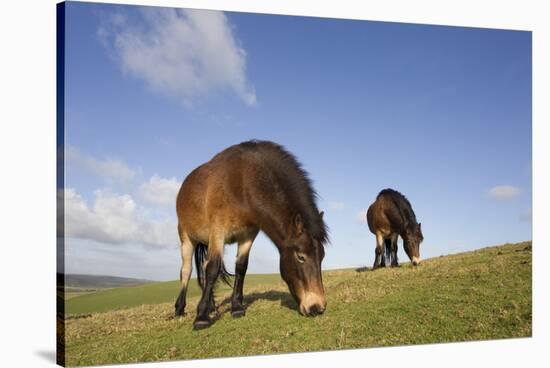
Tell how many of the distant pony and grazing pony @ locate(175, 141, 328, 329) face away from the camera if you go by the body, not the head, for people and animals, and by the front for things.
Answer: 0

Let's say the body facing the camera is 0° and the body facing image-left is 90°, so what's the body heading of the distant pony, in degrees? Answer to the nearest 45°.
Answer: approximately 315°

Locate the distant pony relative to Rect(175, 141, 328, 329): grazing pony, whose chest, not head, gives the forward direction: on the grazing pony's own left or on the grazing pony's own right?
on the grazing pony's own left

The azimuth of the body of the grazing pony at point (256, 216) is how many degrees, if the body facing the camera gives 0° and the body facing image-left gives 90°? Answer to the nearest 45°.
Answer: approximately 315°

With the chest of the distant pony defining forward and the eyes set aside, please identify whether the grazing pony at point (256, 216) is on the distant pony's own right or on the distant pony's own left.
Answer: on the distant pony's own right
